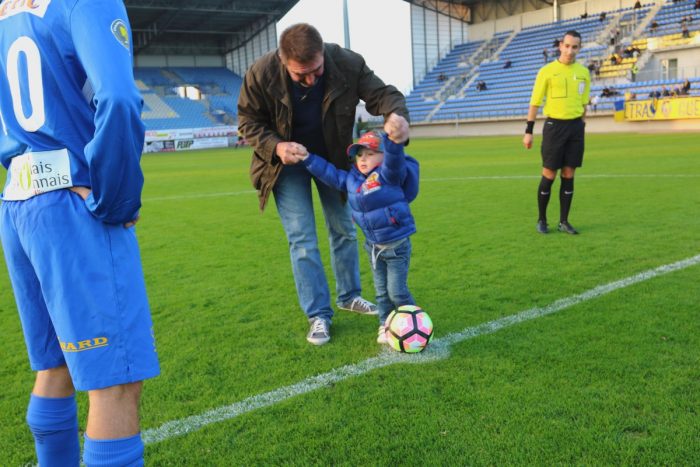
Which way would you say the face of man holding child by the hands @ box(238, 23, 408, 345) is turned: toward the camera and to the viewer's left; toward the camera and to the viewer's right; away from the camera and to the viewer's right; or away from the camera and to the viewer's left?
toward the camera and to the viewer's right

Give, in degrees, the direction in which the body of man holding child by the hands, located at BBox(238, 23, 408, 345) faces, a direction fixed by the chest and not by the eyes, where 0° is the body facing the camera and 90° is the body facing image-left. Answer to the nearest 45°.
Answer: approximately 315°

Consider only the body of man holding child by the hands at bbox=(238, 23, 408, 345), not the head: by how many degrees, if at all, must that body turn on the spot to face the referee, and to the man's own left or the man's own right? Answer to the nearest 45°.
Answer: approximately 90° to the man's own left
